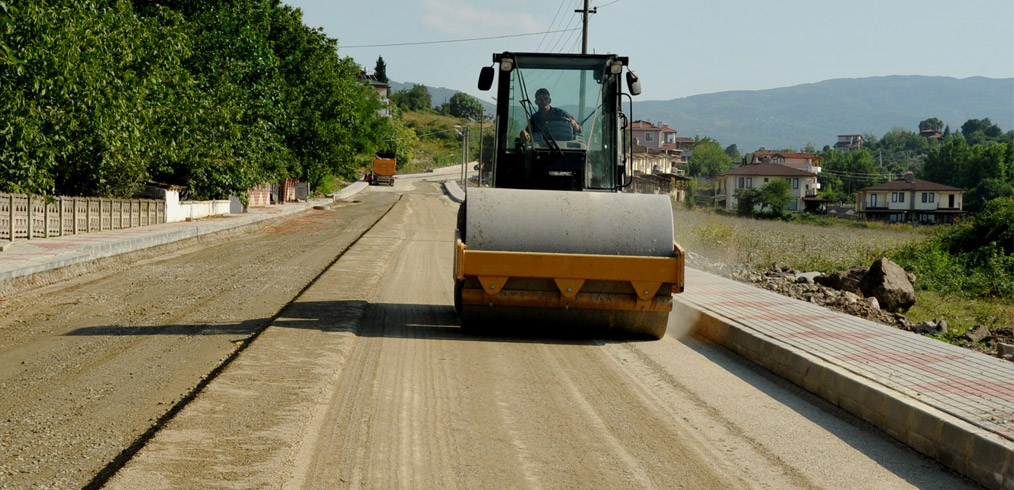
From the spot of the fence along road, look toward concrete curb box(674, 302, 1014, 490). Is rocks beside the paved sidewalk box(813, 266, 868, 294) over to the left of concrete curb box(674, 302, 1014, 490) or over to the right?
left

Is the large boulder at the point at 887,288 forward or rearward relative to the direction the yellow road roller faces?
rearward

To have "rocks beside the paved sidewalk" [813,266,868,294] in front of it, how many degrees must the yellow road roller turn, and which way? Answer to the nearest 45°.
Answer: approximately 135° to its left

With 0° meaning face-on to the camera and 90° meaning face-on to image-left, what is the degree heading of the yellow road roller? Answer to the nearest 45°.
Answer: approximately 0°

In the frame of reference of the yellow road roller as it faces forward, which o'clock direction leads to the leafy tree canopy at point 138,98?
The leafy tree canopy is roughly at 5 o'clock from the yellow road roller.

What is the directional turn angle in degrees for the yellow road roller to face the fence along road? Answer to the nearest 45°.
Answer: approximately 135° to its right

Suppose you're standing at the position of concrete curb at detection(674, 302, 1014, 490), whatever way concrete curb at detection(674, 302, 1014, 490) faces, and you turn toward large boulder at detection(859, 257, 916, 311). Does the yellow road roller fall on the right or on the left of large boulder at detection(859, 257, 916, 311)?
left

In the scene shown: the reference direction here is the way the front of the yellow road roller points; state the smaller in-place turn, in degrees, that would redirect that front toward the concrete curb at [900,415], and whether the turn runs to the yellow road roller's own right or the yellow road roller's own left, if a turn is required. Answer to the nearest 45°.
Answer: approximately 45° to the yellow road roller's own left
